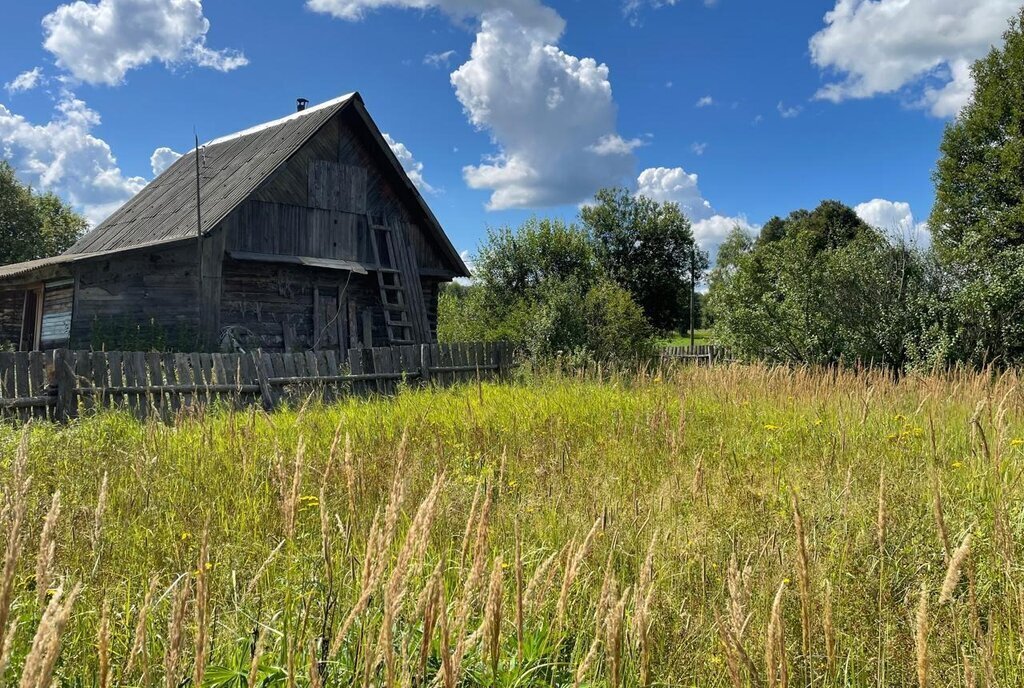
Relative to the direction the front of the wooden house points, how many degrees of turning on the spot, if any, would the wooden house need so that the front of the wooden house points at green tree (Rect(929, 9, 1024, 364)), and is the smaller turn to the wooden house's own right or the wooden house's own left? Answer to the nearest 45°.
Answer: approximately 45° to the wooden house's own left

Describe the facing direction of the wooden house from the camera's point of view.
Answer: facing the viewer and to the right of the viewer

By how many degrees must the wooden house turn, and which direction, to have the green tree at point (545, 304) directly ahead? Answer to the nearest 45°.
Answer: approximately 90° to its left

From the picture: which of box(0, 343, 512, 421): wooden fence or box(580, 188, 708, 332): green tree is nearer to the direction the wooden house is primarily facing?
the wooden fence

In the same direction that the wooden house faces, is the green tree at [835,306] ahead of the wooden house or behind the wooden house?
ahead

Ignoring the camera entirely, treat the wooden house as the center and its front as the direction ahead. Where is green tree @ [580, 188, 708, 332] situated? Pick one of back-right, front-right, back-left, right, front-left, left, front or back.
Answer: left

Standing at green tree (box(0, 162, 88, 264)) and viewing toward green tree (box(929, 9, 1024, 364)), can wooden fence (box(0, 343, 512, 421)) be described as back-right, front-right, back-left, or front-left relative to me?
front-right

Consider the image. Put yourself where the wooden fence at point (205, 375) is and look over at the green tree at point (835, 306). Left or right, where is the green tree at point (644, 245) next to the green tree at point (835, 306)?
left
